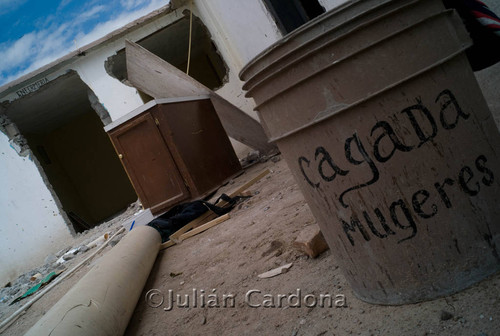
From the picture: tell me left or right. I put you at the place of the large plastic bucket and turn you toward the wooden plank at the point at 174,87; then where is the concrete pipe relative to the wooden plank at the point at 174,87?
left

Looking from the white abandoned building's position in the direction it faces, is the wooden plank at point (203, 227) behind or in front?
in front

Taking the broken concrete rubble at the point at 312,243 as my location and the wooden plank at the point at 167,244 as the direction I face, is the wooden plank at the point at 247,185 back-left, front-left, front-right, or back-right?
front-right

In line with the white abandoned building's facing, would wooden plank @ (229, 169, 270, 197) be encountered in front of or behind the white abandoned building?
in front

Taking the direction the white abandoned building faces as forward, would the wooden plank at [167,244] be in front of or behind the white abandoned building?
in front

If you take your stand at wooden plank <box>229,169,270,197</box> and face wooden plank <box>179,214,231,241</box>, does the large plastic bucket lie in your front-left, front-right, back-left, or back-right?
front-left

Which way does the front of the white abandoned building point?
toward the camera

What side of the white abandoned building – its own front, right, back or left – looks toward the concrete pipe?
front
